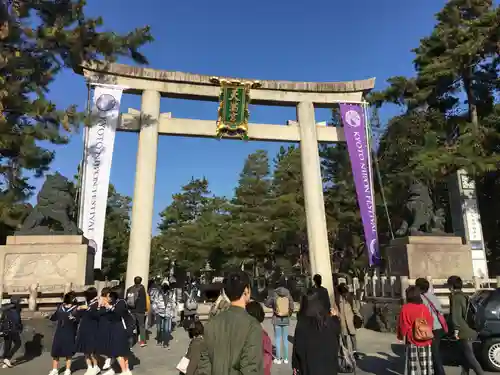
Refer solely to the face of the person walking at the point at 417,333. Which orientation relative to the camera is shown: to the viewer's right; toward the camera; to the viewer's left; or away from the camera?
away from the camera

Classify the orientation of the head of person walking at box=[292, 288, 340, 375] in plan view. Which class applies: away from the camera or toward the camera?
away from the camera

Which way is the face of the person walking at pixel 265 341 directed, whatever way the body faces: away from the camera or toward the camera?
away from the camera

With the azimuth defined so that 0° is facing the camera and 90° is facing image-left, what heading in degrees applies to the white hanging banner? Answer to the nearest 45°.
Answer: approximately 0°

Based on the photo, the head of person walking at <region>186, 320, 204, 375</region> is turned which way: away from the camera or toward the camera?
away from the camera

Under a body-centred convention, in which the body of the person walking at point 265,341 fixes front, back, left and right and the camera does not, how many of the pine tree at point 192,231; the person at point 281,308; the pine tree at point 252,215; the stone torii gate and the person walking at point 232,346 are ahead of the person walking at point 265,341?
4

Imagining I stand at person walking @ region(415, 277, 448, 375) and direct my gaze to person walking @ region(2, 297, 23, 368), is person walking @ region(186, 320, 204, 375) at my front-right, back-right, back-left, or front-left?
front-left

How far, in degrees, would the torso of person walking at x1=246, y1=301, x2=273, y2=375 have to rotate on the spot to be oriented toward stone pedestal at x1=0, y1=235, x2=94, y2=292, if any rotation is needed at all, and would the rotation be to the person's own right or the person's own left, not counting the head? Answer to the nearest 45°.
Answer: approximately 45° to the person's own left

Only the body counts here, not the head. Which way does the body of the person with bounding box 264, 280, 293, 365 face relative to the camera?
away from the camera

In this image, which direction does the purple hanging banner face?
toward the camera

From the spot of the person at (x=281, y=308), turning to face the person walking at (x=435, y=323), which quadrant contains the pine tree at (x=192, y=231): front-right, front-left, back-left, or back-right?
back-left

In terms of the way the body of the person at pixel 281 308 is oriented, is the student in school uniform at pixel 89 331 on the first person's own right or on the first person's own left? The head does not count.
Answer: on the first person's own left

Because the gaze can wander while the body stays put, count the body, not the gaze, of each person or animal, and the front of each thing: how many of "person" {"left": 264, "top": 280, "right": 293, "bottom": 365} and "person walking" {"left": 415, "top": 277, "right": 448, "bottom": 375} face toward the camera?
0

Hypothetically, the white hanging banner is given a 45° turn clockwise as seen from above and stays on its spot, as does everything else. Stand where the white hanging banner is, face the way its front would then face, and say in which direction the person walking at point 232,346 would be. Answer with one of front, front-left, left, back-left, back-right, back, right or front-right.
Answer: front-left

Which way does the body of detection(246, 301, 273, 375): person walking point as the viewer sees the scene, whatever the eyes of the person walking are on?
away from the camera

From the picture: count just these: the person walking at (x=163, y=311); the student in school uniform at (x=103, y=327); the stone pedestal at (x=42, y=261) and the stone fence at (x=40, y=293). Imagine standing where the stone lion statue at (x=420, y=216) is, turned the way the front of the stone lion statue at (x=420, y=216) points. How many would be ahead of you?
4
